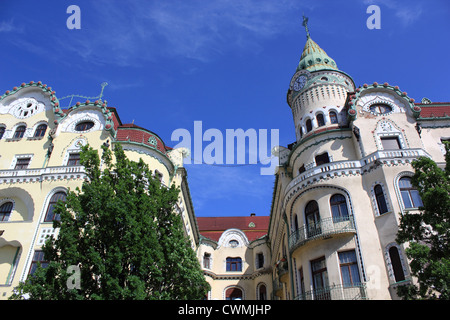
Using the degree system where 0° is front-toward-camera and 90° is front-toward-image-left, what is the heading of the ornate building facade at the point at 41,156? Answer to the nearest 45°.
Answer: approximately 0°

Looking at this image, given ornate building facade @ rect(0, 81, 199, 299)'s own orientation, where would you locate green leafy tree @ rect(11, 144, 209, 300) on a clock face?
The green leafy tree is roughly at 11 o'clock from the ornate building facade.
